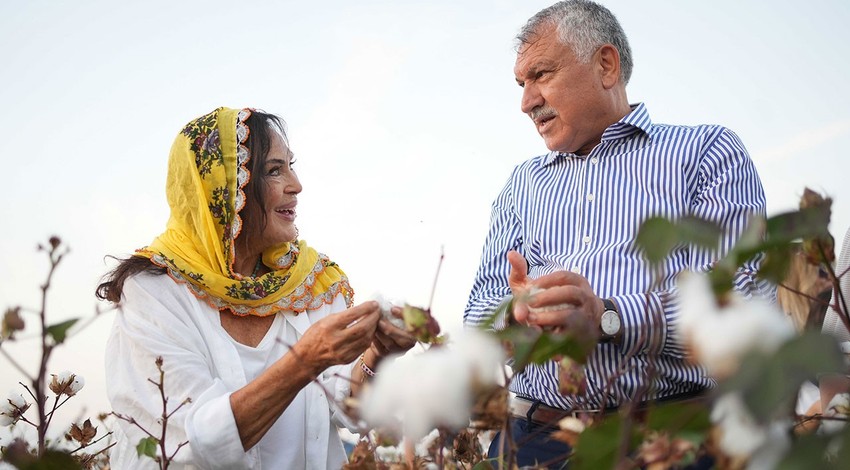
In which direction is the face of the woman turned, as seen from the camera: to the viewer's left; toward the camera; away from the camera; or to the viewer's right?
to the viewer's right

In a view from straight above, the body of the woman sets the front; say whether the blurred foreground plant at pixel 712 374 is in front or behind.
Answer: in front

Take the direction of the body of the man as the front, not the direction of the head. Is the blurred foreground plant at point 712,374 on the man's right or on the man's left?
on the man's left

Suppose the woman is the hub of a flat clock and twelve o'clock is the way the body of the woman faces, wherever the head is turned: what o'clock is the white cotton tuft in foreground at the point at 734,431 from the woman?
The white cotton tuft in foreground is roughly at 1 o'clock from the woman.

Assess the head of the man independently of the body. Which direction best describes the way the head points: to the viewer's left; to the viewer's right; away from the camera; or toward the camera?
to the viewer's left

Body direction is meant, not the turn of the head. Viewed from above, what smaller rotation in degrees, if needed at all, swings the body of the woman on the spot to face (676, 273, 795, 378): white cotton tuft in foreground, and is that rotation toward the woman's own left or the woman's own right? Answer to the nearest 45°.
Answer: approximately 45° to the woman's own right

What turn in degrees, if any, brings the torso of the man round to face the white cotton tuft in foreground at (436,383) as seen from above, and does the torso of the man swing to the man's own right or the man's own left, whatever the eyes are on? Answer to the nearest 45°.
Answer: approximately 45° to the man's own left

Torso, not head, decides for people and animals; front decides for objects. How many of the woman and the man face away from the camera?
0

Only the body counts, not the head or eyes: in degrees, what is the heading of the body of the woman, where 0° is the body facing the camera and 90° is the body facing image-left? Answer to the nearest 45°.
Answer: approximately 315°
